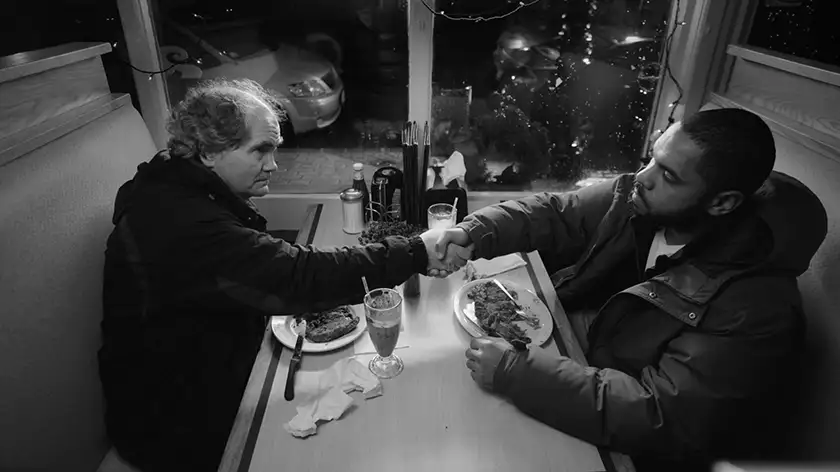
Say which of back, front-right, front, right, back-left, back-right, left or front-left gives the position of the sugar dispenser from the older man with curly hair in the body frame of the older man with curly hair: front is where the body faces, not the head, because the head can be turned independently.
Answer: front-left

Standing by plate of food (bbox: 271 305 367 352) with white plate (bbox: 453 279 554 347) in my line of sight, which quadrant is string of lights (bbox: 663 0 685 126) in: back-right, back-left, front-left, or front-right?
front-left

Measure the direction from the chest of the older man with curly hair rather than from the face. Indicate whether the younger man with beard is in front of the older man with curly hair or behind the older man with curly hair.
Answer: in front

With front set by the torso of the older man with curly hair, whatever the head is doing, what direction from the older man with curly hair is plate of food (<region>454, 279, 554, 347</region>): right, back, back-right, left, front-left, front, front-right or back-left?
front

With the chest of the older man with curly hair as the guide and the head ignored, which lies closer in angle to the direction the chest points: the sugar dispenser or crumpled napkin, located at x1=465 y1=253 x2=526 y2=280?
the crumpled napkin

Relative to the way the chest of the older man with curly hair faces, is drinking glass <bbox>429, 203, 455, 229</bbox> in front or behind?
in front

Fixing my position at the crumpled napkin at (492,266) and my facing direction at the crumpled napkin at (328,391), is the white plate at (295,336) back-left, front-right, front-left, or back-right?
front-right

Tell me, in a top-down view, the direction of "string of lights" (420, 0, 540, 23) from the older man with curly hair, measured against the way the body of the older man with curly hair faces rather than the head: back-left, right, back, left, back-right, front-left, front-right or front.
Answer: front-left

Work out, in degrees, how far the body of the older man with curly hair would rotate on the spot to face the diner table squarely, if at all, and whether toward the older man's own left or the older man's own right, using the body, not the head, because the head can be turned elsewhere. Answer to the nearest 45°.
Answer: approximately 45° to the older man's own right

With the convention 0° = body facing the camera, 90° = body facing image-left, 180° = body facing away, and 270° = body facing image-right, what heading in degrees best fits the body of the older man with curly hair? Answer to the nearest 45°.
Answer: approximately 270°

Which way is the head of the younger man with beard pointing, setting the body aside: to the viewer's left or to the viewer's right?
to the viewer's left
